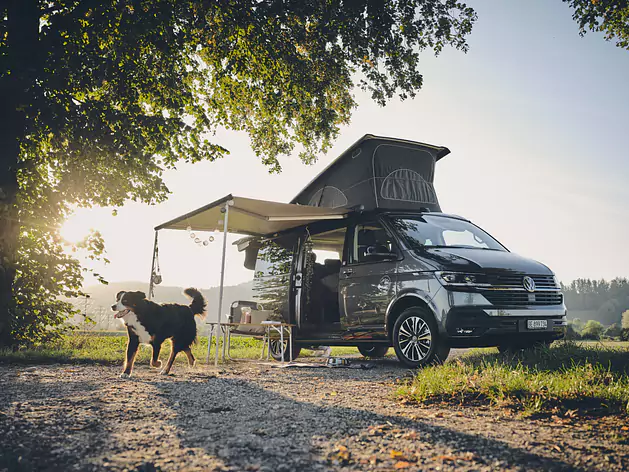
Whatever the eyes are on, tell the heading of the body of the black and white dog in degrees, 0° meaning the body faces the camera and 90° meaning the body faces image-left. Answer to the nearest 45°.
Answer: approximately 45°

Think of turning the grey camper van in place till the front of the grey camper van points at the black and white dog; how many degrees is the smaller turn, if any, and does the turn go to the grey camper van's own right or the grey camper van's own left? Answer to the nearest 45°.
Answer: approximately 90° to the grey camper van's own right

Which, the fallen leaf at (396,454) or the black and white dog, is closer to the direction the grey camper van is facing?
the fallen leaf

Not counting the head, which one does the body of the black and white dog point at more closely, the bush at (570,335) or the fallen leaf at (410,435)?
the fallen leaf

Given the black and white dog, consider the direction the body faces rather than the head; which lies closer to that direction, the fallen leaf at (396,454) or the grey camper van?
the fallen leaf
